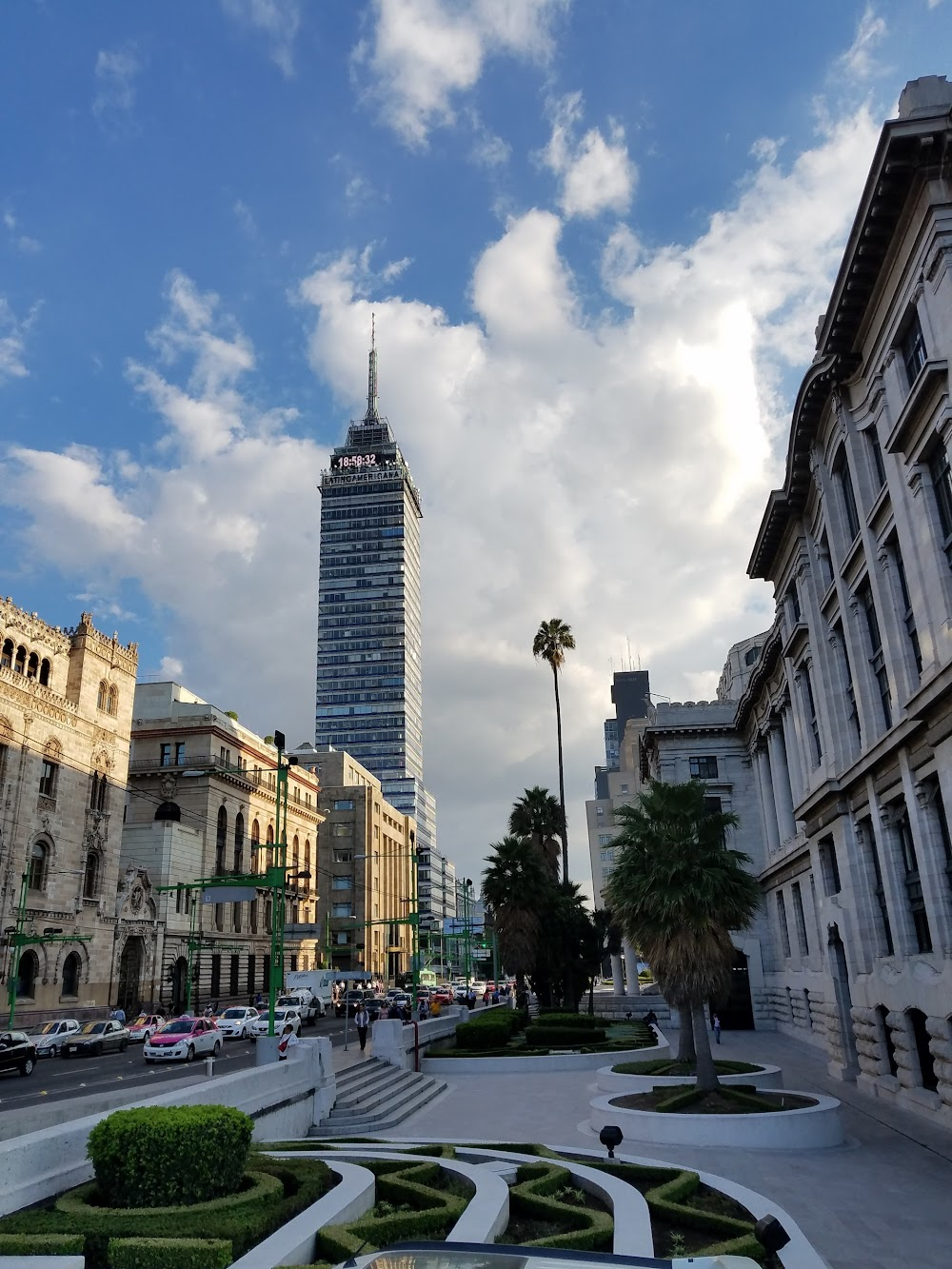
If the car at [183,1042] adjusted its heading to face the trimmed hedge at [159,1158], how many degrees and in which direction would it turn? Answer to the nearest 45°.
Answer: approximately 45° to its left

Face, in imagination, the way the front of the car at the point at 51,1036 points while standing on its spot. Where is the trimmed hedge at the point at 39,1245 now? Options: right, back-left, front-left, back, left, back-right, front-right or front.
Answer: front-left

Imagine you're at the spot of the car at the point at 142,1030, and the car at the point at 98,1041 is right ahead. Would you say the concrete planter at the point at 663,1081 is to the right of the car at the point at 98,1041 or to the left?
left

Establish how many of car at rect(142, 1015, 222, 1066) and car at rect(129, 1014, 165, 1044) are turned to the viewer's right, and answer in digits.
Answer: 0

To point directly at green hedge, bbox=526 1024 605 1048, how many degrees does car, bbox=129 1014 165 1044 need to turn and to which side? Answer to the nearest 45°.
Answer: approximately 90° to its left

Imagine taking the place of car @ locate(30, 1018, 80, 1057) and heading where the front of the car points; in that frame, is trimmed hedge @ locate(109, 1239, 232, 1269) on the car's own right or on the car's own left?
on the car's own left

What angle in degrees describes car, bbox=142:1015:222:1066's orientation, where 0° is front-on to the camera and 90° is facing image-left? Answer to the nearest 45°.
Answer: approximately 45°

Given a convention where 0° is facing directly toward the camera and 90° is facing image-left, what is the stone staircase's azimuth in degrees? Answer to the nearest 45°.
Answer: approximately 315°

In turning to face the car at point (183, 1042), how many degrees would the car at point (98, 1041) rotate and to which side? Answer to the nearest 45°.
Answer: approximately 90° to its left

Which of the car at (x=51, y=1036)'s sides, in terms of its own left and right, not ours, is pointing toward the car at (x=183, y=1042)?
left

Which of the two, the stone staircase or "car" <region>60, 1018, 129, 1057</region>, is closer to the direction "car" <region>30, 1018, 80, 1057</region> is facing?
the stone staircase
